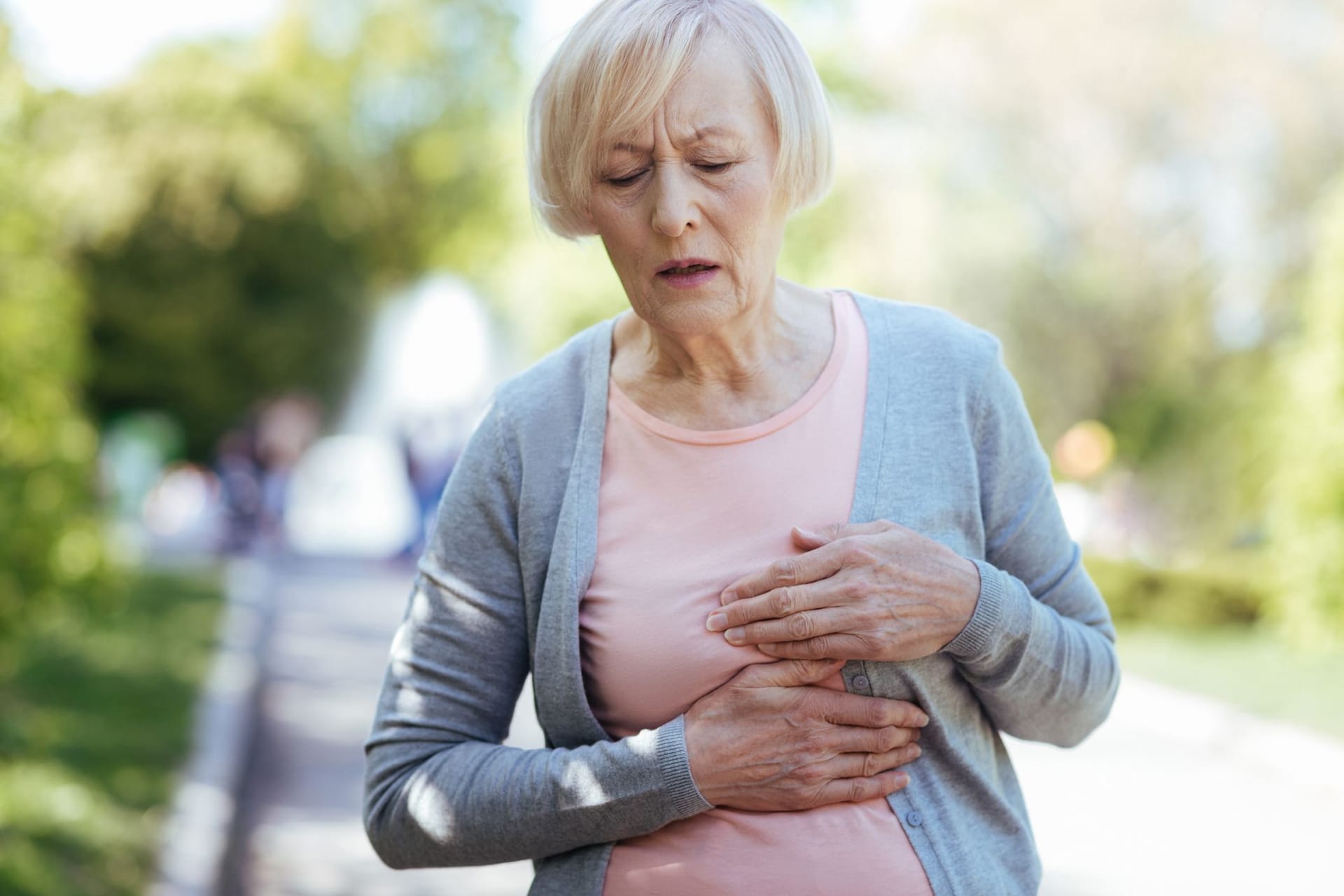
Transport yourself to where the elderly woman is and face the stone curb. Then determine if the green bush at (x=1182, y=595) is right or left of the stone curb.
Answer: right

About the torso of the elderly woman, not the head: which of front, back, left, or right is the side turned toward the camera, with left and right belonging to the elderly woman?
front

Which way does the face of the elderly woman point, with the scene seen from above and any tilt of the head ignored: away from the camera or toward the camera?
toward the camera

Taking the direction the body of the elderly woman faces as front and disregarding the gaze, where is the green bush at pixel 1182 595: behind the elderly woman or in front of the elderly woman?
behind

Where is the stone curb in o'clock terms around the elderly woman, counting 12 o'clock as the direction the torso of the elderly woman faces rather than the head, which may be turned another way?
The stone curb is roughly at 5 o'clock from the elderly woman.
